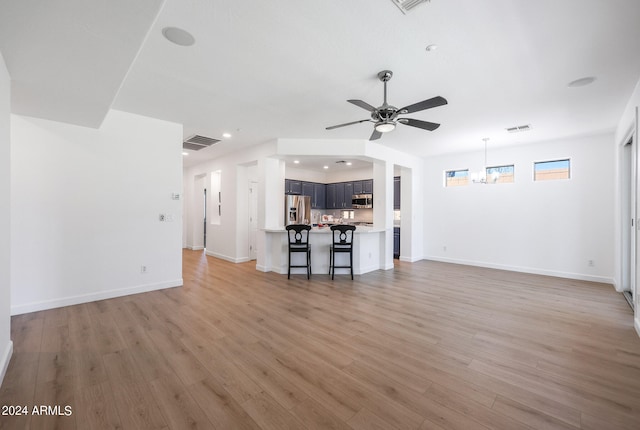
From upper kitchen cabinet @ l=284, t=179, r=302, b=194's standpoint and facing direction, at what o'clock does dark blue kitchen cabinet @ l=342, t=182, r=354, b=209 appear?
The dark blue kitchen cabinet is roughly at 10 o'clock from the upper kitchen cabinet.

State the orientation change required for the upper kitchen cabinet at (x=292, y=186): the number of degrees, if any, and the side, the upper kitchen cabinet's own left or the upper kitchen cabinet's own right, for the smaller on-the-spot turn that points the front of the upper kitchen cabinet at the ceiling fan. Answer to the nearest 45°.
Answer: approximately 45° to the upper kitchen cabinet's own right

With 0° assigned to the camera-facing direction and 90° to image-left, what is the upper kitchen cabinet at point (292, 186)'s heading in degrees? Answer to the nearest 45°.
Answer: approximately 315°

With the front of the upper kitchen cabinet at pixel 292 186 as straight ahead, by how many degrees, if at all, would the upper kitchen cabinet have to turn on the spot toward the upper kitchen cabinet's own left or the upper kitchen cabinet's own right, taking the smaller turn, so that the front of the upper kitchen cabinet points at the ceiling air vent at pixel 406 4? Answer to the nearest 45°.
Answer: approximately 45° to the upper kitchen cabinet's own right

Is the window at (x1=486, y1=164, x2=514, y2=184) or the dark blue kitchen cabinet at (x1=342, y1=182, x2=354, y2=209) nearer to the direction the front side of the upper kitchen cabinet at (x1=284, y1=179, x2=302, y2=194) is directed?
the window

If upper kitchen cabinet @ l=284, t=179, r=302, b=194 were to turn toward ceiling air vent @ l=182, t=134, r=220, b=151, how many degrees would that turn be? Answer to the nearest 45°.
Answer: approximately 90° to its right

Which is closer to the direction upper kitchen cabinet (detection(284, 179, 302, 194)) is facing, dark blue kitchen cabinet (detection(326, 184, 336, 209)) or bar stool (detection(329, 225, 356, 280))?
the bar stool
